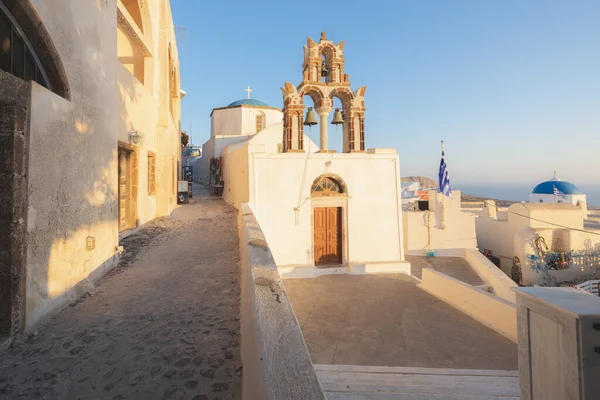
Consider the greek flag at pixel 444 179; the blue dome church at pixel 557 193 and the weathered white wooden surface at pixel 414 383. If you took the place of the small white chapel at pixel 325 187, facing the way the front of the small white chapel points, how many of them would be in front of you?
1

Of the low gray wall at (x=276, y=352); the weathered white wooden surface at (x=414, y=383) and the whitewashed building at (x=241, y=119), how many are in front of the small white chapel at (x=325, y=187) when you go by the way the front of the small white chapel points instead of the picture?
2

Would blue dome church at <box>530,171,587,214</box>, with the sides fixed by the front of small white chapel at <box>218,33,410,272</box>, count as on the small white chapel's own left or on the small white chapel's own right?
on the small white chapel's own left

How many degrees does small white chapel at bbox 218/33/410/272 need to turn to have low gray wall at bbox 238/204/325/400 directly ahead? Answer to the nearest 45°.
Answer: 0° — it already faces it

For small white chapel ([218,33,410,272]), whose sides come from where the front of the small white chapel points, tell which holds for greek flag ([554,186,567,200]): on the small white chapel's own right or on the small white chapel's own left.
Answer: on the small white chapel's own left

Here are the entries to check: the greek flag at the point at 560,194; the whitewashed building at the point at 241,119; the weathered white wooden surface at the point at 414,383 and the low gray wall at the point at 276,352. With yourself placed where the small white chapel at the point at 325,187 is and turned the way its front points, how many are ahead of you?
2

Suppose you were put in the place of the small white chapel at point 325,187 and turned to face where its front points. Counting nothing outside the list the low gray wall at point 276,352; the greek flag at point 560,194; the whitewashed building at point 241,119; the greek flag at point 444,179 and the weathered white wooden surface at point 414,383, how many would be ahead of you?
2

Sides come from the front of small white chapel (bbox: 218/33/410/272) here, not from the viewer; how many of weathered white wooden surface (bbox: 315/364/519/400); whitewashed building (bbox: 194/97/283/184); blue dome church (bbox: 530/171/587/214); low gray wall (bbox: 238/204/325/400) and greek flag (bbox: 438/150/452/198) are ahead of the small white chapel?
2

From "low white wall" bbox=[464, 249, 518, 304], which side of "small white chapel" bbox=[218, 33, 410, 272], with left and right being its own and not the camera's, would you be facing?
left

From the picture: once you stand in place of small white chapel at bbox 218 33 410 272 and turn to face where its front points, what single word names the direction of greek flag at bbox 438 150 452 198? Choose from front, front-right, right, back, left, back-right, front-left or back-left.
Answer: back-left

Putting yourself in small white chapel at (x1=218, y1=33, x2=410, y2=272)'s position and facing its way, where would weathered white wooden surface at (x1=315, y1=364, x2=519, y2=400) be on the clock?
The weathered white wooden surface is roughly at 12 o'clock from the small white chapel.

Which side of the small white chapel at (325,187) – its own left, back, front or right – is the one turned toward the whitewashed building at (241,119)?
back

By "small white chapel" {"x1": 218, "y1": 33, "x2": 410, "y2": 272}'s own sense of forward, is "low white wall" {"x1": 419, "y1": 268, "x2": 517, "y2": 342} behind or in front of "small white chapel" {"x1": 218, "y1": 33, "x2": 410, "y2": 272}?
in front

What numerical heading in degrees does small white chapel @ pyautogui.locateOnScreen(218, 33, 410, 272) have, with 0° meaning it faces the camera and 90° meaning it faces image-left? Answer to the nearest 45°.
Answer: approximately 0°
